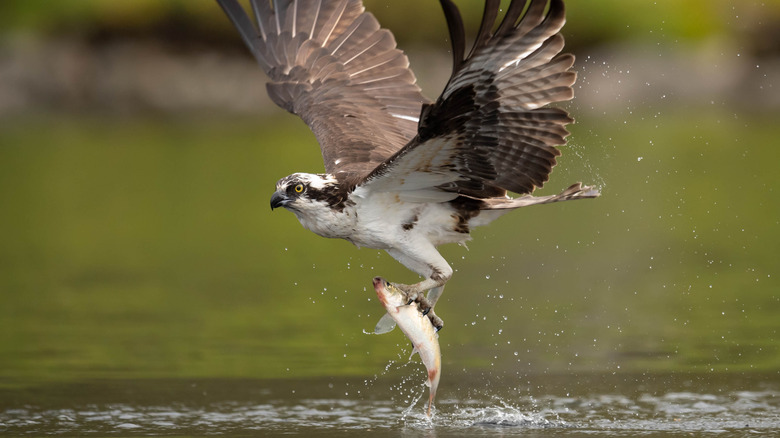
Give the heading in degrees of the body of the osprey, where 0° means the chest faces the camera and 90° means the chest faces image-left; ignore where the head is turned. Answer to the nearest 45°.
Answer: approximately 90°
